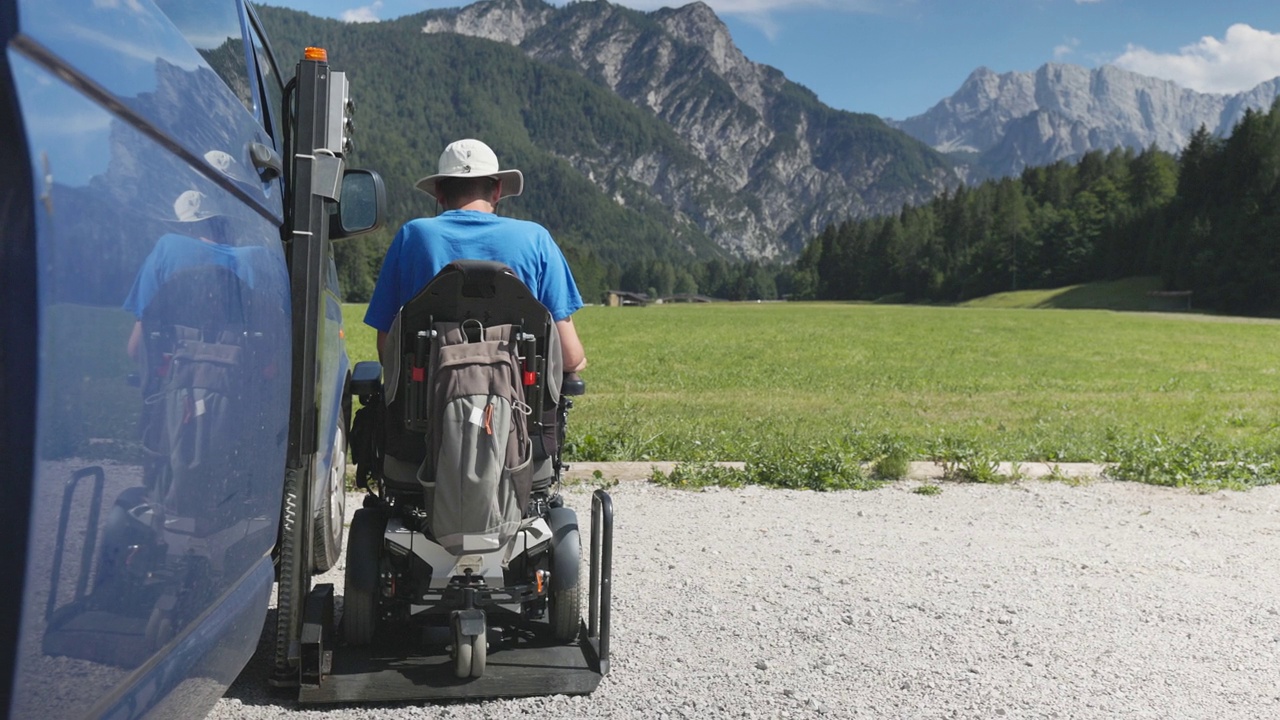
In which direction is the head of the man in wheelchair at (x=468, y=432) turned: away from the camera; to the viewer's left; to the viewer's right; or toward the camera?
away from the camera

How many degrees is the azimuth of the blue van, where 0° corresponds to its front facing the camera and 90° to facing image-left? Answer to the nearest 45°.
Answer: approximately 180°

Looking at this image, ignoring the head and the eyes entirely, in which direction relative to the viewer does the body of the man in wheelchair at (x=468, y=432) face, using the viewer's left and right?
facing away from the viewer
